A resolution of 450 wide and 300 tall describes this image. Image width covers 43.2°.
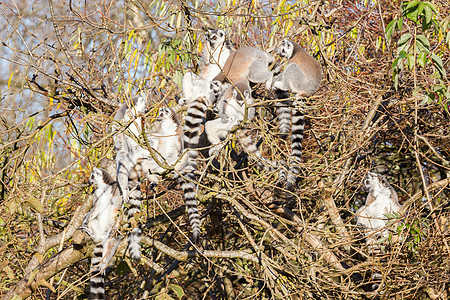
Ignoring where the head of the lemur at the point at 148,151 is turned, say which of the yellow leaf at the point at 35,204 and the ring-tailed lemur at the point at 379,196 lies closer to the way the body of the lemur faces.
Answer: the yellow leaf

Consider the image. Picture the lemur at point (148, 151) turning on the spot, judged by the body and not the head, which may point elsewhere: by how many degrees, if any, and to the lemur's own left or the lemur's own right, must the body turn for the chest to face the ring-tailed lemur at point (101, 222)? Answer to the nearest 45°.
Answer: approximately 45° to the lemur's own right

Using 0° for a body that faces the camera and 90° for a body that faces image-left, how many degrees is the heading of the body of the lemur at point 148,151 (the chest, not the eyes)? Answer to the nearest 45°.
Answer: approximately 45°

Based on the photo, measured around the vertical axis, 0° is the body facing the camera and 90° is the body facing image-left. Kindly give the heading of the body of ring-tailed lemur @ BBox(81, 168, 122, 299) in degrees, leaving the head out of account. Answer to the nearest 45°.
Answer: approximately 45°

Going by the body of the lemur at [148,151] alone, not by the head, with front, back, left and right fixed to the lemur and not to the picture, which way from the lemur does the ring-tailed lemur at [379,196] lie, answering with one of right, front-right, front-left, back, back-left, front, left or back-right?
back-left

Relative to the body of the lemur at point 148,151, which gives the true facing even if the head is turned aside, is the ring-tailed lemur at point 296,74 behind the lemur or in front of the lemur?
behind

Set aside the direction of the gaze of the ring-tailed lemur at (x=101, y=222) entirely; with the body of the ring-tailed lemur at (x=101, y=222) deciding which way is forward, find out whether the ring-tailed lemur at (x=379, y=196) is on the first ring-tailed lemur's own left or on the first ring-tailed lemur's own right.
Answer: on the first ring-tailed lemur's own left

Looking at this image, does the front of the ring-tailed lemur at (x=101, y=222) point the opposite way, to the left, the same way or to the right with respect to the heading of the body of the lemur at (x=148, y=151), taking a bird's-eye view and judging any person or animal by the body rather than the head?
the same way
